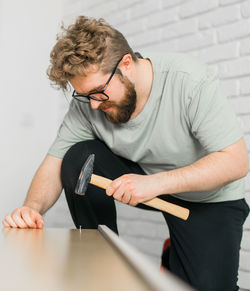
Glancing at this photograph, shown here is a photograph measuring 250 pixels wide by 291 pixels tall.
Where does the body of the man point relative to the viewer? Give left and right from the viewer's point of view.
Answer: facing the viewer and to the left of the viewer

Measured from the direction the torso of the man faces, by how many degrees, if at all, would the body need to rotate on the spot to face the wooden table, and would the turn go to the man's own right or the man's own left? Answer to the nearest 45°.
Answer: approximately 45° to the man's own left

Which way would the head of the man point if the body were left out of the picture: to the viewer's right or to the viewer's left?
to the viewer's left
